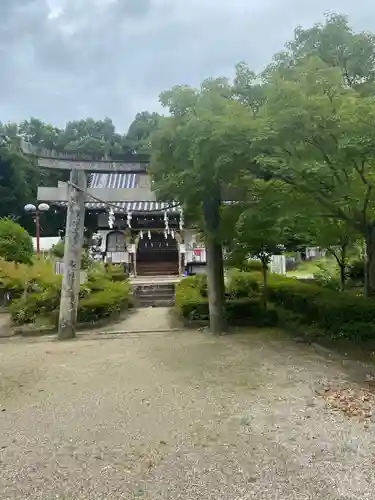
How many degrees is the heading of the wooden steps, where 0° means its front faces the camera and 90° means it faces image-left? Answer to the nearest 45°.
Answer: approximately 0°

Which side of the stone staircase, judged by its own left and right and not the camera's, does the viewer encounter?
front

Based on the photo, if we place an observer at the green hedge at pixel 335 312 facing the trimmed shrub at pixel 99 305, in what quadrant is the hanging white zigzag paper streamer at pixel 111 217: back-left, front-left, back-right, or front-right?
front-right

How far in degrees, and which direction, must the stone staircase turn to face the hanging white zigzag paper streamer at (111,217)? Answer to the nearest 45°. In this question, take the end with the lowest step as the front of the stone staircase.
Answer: approximately 180°

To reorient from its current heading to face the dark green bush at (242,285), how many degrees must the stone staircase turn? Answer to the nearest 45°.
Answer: approximately 45° to its left

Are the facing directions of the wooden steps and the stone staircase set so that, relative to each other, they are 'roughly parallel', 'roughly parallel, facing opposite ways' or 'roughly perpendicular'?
roughly parallel

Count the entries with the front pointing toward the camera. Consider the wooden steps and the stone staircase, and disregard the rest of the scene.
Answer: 2
